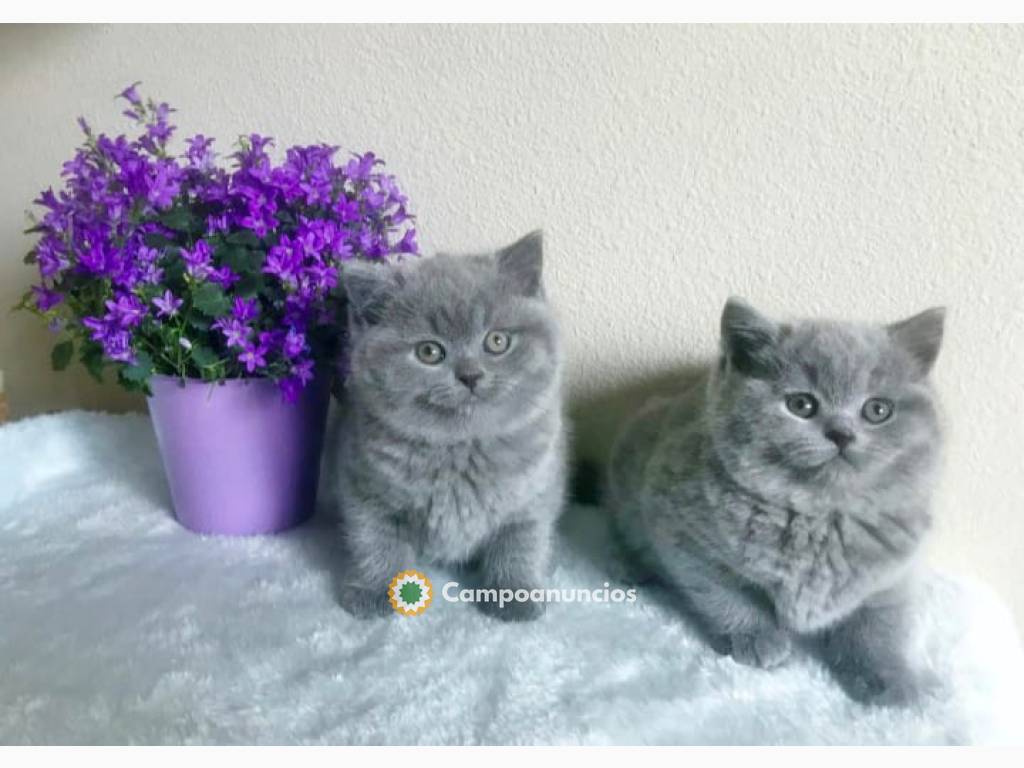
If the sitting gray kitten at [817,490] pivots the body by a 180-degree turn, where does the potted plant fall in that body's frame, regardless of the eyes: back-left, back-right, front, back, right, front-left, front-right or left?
front-left

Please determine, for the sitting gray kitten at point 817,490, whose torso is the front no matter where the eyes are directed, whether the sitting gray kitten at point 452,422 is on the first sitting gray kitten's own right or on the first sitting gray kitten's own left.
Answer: on the first sitting gray kitten's own right

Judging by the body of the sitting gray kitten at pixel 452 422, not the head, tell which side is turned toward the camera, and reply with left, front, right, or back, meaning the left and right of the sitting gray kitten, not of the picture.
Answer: front

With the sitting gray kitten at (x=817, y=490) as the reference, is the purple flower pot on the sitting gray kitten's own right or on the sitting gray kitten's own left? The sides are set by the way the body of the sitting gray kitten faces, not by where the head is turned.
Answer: on the sitting gray kitten's own right

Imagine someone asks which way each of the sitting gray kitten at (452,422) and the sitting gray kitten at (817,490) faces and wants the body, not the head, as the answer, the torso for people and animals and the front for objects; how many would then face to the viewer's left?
0

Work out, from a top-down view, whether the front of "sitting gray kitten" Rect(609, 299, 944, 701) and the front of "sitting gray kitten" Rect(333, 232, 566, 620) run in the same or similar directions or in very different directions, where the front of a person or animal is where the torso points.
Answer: same or similar directions

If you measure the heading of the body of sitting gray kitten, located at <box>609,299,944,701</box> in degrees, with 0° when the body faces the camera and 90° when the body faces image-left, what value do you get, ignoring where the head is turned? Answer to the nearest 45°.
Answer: approximately 315°

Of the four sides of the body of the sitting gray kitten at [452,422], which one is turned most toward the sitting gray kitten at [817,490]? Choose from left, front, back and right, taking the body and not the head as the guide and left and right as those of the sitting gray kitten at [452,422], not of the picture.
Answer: left
